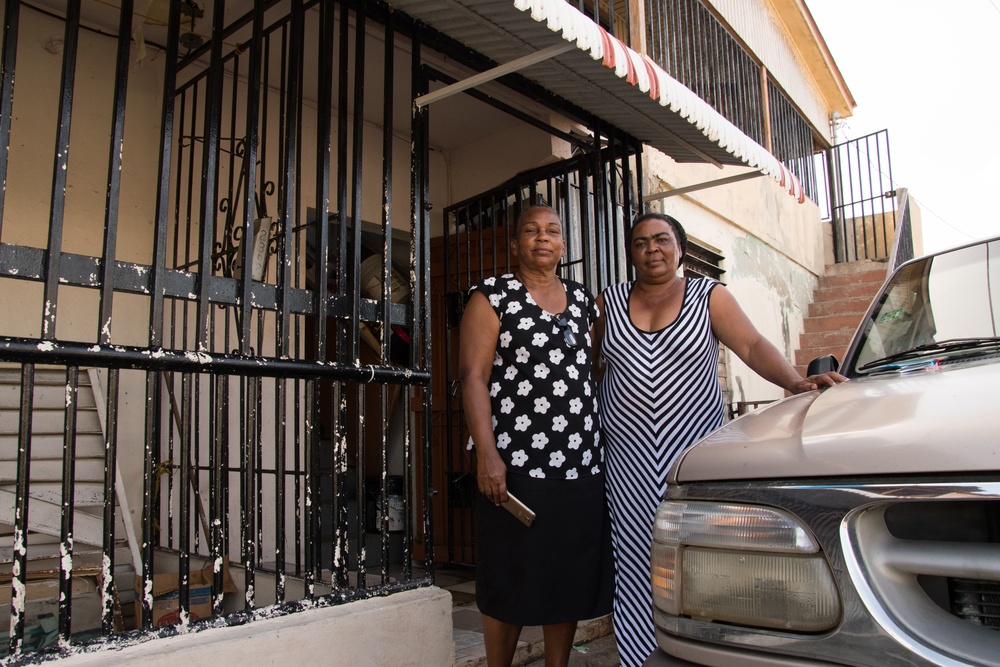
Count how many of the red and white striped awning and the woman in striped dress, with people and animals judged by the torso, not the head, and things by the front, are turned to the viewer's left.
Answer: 0

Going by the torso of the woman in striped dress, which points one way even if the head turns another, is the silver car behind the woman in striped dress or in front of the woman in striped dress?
in front

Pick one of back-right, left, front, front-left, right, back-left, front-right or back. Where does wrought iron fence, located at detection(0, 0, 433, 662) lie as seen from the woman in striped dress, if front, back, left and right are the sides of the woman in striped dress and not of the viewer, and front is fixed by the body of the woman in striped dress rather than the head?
right

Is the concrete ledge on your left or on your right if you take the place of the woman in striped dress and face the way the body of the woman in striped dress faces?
on your right

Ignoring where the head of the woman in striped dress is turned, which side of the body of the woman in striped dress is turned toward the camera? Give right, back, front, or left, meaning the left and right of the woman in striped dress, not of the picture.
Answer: front

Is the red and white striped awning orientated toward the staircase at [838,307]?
no

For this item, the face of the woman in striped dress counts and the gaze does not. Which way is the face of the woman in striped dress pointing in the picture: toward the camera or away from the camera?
toward the camera

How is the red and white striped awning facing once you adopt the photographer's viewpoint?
facing the viewer and to the right of the viewer

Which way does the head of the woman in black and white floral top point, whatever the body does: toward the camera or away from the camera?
toward the camera

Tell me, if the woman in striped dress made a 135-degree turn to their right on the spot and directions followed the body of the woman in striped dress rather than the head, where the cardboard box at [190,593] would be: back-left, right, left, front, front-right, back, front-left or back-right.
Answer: front-left
